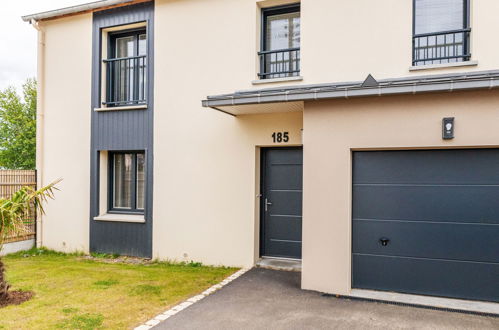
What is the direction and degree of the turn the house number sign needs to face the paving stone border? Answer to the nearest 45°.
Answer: approximately 45° to its right

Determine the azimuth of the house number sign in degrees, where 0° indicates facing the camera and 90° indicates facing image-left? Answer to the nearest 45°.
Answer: approximately 0°

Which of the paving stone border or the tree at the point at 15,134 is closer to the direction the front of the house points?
the paving stone border

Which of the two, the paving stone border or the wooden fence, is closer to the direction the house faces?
the paving stone border

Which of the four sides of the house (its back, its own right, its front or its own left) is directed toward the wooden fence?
right

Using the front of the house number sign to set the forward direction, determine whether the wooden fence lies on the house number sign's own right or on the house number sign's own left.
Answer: on the house number sign's own right

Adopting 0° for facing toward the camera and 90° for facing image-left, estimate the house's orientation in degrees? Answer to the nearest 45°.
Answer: approximately 0°
